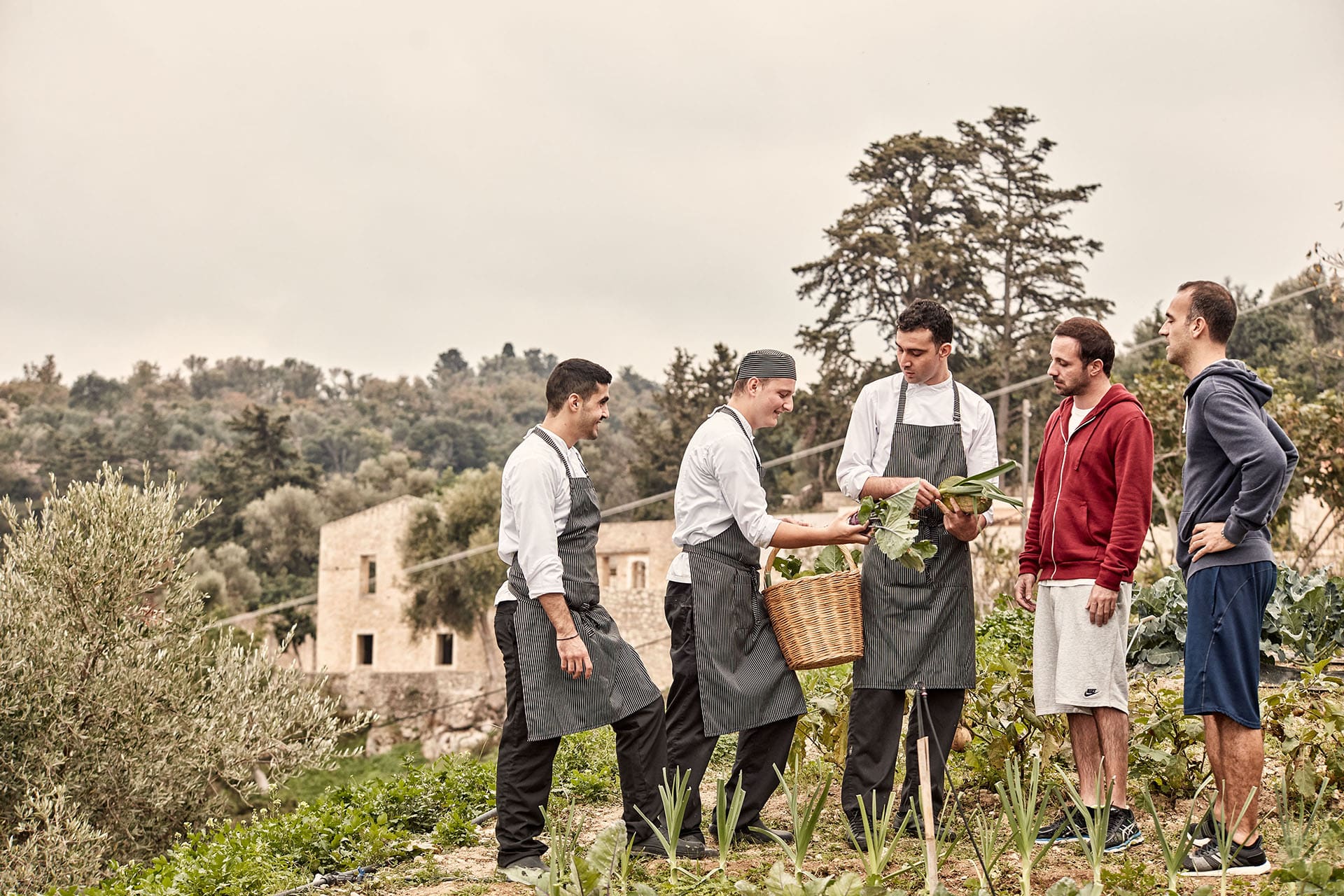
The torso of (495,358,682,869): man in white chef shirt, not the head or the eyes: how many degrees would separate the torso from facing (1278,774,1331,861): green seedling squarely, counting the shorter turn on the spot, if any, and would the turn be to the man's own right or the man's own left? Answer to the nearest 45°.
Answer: approximately 45° to the man's own right

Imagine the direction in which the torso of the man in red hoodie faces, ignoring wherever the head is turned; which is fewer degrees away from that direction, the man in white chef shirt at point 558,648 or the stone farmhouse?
the man in white chef shirt

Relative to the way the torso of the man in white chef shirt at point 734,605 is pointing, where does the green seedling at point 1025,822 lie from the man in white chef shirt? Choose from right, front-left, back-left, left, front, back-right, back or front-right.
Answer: front-right

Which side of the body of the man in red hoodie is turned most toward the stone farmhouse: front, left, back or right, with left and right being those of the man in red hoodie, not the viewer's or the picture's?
right

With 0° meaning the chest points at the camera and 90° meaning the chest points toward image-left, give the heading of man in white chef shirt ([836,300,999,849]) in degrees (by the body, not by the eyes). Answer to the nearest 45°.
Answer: approximately 0°

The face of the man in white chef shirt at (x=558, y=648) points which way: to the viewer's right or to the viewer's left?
to the viewer's right

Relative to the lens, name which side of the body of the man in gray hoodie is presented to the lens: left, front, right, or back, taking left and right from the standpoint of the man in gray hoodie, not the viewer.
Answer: left

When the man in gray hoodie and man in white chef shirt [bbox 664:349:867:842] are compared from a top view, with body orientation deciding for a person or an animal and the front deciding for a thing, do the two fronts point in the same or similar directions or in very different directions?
very different directions
